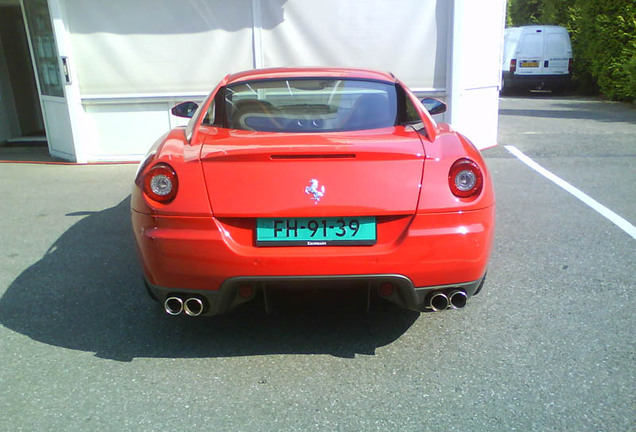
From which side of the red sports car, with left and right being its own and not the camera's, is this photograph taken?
back

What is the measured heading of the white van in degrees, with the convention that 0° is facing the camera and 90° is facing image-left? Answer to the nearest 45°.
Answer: approximately 180°

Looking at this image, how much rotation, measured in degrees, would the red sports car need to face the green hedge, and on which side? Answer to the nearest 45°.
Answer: approximately 45° to its right

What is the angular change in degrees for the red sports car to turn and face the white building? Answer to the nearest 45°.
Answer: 0° — it already faces it

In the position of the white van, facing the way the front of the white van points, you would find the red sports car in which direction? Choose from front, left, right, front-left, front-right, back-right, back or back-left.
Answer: back

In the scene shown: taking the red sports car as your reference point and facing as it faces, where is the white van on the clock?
The white van is roughly at 1 o'clock from the red sports car.
